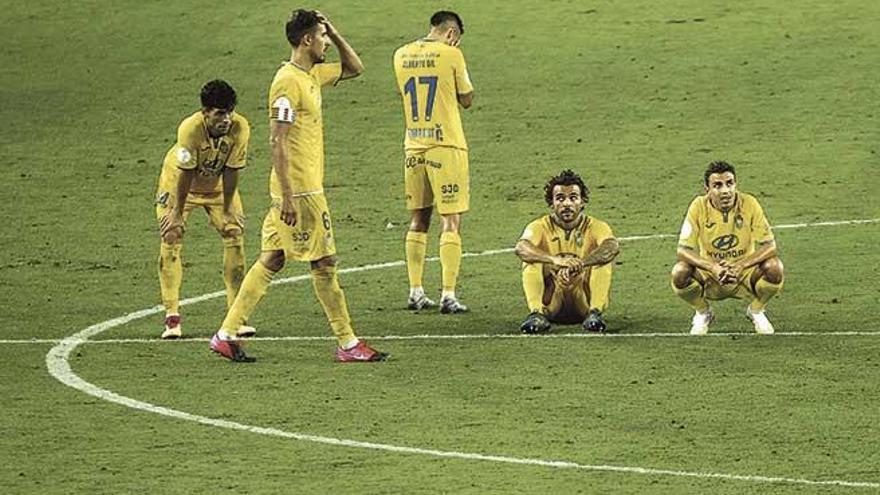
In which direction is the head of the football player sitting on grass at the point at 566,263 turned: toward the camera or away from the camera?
toward the camera

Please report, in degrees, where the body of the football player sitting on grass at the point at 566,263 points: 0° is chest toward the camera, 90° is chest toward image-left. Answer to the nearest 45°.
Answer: approximately 0°
